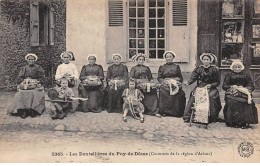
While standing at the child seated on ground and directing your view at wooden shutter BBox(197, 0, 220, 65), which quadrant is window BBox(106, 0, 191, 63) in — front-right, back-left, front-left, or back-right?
front-left

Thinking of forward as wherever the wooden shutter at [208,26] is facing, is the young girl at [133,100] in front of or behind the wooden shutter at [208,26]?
in front

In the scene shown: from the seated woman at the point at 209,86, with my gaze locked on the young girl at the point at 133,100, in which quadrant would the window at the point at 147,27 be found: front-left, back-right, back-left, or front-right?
front-right

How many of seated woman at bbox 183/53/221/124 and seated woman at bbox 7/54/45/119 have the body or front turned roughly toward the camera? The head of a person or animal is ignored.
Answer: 2

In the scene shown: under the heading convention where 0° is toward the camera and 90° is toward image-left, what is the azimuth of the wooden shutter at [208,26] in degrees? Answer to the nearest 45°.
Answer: approximately 0°

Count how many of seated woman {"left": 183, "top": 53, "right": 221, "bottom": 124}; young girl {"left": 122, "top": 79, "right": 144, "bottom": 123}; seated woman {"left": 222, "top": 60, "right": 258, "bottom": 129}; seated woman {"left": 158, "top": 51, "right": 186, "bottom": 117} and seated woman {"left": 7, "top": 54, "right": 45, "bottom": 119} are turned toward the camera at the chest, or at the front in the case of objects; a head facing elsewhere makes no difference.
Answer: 5

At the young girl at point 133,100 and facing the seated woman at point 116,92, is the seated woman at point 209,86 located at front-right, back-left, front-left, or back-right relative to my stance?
back-right

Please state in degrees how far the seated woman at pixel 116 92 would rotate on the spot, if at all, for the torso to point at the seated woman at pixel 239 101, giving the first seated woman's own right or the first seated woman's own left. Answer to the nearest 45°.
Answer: approximately 45° to the first seated woman's own left

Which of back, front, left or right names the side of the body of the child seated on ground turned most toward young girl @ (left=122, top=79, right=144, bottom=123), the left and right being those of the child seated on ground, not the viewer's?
left

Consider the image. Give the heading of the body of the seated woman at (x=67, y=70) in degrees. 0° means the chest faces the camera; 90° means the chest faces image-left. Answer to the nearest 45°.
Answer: approximately 0°

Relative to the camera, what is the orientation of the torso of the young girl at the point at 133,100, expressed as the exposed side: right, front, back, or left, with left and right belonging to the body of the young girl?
front

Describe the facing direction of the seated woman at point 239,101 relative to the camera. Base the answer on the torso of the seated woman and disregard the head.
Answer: toward the camera

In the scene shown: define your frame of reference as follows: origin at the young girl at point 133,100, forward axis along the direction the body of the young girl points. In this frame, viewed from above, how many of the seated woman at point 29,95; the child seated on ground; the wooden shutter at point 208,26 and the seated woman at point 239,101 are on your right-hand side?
2

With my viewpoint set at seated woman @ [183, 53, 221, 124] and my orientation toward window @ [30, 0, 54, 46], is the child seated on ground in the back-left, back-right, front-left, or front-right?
front-left

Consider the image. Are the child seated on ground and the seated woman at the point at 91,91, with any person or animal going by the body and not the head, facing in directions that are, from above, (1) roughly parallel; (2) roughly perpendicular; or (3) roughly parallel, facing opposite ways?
roughly parallel
